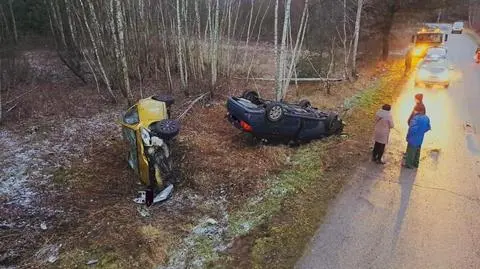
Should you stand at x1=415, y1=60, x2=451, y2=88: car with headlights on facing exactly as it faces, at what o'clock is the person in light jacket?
The person in light jacket is roughly at 12 o'clock from the car with headlights on.

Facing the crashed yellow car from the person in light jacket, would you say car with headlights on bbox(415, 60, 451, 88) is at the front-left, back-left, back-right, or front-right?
back-right

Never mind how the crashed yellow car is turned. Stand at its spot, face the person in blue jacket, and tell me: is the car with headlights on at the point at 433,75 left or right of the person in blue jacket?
left

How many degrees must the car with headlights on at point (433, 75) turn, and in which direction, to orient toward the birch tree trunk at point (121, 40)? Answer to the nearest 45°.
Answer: approximately 45° to its right

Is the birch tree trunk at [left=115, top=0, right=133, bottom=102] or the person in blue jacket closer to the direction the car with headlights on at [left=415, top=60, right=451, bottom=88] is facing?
the person in blue jacket

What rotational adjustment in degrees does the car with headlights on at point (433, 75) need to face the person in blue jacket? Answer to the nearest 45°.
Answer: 0° — it already faces them

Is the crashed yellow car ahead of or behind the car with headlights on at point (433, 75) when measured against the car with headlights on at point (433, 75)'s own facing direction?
ahead
